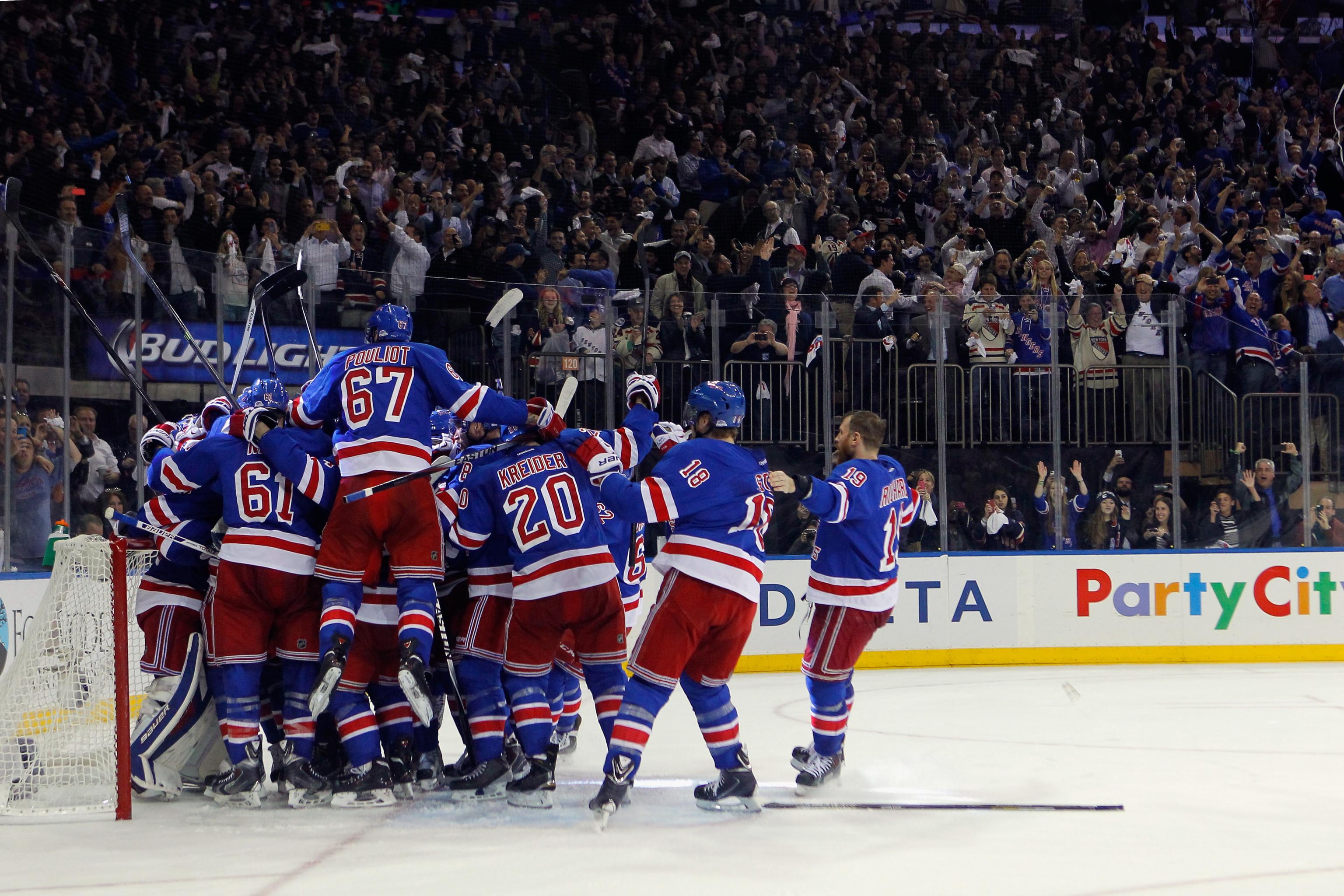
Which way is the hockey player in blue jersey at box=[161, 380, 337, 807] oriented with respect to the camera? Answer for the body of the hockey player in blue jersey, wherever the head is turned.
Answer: away from the camera

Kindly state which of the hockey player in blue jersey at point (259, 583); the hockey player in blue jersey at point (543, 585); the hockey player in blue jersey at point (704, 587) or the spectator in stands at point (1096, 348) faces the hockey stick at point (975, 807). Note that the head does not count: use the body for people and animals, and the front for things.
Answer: the spectator in stands

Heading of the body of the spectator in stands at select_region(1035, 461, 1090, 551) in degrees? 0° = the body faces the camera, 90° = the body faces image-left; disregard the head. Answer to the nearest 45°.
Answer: approximately 0°

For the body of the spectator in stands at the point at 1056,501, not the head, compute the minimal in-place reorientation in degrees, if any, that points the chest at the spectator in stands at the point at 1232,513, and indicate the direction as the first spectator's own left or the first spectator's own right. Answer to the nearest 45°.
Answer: approximately 90° to the first spectator's own left

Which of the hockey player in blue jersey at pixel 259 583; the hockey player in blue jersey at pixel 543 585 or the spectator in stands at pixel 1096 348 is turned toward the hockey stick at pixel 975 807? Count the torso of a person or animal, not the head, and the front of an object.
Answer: the spectator in stands

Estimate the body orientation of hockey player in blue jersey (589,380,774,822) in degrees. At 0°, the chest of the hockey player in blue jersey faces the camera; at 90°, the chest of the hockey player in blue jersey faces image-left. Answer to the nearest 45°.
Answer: approximately 135°

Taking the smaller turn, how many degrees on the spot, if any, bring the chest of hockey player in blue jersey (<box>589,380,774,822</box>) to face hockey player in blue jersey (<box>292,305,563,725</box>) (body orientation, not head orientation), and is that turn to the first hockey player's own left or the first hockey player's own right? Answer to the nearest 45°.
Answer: approximately 45° to the first hockey player's own left

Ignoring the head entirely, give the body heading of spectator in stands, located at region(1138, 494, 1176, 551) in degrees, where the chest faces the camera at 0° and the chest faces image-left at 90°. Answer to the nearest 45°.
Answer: approximately 45°

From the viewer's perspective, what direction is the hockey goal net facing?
to the viewer's right

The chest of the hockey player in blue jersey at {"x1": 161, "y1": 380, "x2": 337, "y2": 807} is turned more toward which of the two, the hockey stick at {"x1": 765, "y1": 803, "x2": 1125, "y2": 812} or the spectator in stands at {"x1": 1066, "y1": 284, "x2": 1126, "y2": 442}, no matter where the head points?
the spectator in stands

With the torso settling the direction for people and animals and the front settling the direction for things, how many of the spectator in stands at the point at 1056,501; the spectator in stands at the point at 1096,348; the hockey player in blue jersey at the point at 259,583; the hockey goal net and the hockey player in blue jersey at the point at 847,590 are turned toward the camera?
2

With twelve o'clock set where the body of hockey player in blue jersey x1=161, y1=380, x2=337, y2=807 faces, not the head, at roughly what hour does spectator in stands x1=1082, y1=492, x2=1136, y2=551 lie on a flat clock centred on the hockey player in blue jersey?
The spectator in stands is roughly at 2 o'clock from the hockey player in blue jersey.

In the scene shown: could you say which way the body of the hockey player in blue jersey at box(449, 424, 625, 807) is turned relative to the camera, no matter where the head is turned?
away from the camera

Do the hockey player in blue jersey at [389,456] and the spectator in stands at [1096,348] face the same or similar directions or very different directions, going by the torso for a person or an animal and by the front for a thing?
very different directions
